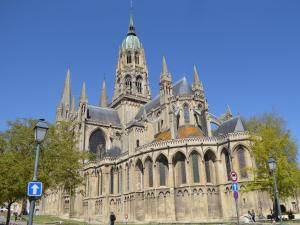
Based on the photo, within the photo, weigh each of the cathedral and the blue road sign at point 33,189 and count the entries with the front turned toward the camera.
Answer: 1

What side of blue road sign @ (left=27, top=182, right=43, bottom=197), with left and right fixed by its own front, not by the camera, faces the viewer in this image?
front

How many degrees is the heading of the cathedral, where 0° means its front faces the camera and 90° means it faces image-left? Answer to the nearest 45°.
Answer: approximately 135°

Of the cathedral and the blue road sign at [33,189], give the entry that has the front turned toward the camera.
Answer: the blue road sign

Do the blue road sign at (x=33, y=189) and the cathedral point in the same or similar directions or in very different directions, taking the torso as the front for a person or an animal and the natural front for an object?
very different directions

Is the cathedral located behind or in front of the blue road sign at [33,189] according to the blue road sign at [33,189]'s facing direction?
behind

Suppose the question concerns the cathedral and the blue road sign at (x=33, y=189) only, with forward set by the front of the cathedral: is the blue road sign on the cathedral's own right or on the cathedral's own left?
on the cathedral's own left
